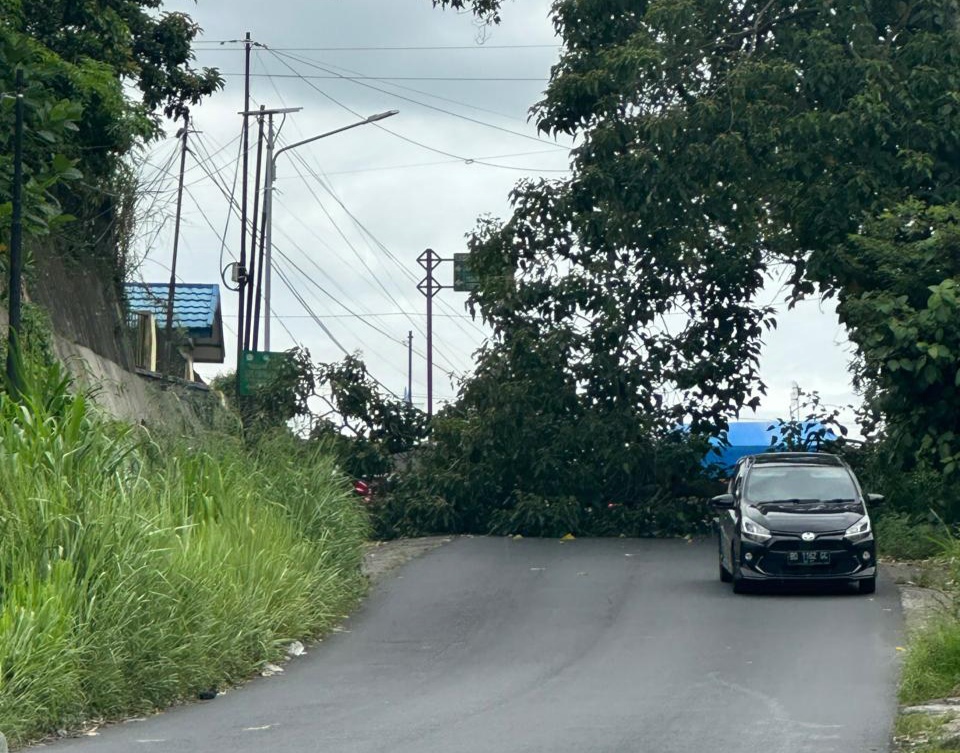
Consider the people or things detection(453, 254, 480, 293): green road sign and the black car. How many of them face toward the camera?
2

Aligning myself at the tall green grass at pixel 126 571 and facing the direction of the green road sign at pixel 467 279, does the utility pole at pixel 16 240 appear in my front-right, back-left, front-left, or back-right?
front-left

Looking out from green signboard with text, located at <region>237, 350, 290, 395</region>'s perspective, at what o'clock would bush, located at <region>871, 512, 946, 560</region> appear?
The bush is roughly at 10 o'clock from the green signboard with text.

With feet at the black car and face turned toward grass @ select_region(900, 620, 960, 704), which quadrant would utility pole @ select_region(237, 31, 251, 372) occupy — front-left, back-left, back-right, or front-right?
back-right

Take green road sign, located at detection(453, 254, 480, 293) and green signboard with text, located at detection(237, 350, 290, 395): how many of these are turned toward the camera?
2

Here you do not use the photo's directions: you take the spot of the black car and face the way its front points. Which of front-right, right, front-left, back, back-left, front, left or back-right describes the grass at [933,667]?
front

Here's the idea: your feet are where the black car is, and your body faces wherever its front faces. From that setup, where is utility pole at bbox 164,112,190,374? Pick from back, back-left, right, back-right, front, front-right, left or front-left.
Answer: back-right

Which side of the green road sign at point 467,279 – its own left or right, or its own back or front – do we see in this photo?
front

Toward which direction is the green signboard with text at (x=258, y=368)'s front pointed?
toward the camera

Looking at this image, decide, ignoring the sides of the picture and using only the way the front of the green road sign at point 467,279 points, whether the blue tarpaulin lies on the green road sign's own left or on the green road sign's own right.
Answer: on the green road sign's own left

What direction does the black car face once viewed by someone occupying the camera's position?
facing the viewer

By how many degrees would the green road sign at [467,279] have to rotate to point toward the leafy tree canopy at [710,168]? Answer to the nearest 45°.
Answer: approximately 45° to its left
